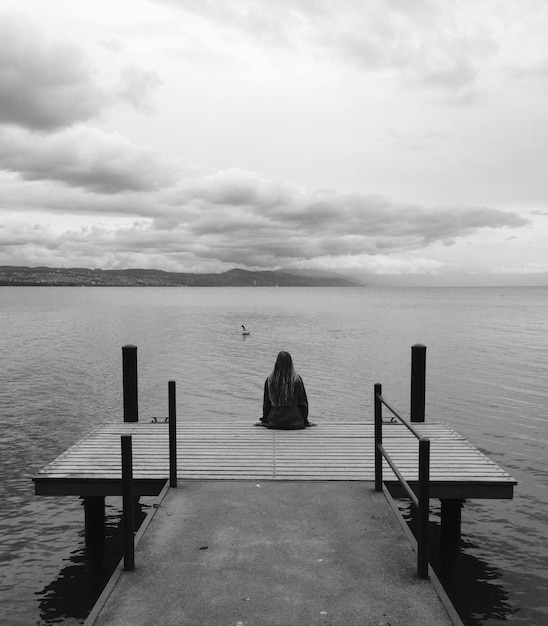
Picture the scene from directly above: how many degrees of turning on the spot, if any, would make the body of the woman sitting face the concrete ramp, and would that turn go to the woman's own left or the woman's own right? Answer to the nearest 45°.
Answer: approximately 180°

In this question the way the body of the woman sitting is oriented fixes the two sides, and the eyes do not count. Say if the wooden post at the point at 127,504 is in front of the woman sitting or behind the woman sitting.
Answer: behind

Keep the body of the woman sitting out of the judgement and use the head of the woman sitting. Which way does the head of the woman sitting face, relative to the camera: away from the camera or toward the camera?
away from the camera

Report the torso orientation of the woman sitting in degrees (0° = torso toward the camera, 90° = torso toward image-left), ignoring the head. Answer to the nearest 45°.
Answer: approximately 180°
